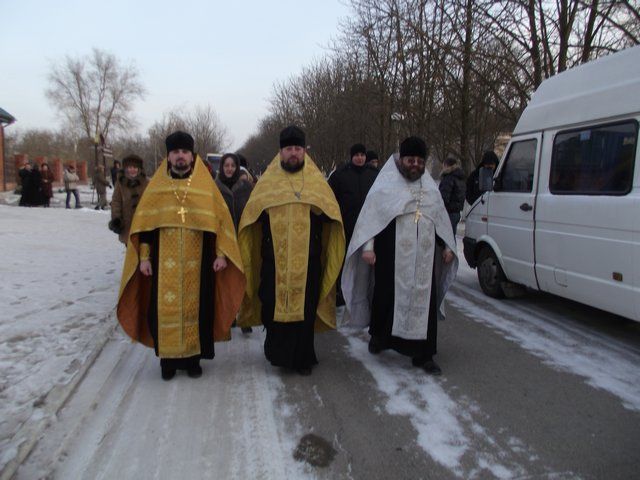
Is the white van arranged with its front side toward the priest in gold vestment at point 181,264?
no

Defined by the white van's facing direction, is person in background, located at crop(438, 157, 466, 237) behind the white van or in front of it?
in front

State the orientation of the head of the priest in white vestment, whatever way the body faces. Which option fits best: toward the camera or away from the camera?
toward the camera

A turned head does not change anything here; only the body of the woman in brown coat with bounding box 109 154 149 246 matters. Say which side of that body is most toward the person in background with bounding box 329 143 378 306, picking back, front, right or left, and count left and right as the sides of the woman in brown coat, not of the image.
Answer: left

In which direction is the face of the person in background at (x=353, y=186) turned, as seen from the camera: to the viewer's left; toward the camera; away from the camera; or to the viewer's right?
toward the camera

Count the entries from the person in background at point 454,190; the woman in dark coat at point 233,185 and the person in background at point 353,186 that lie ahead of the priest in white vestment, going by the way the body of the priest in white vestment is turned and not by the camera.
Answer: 0

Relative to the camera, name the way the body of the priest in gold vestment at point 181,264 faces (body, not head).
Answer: toward the camera

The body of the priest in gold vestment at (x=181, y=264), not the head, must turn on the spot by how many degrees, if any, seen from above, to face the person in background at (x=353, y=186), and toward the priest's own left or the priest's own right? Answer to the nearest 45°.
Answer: approximately 135° to the priest's own left

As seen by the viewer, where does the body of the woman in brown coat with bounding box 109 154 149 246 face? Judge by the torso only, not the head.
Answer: toward the camera

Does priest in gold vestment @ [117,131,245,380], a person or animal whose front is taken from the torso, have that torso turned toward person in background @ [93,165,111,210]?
no

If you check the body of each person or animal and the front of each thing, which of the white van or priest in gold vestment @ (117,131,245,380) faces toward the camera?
the priest in gold vestment

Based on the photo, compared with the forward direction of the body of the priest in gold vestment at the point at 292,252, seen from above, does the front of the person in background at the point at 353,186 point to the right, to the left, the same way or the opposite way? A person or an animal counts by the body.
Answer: the same way

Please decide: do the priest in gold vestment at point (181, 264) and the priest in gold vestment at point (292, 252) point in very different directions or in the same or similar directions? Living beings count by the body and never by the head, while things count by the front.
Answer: same or similar directions

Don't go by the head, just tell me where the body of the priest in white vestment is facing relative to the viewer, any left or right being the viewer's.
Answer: facing the viewer

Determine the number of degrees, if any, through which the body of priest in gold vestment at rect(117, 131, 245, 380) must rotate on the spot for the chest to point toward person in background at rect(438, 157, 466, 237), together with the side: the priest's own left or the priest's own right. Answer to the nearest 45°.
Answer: approximately 135° to the priest's own left

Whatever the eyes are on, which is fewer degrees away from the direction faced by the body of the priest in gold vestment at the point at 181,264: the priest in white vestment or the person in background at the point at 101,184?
the priest in white vestment

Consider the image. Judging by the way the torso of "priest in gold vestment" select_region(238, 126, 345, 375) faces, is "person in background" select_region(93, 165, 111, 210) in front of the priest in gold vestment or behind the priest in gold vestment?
behind
